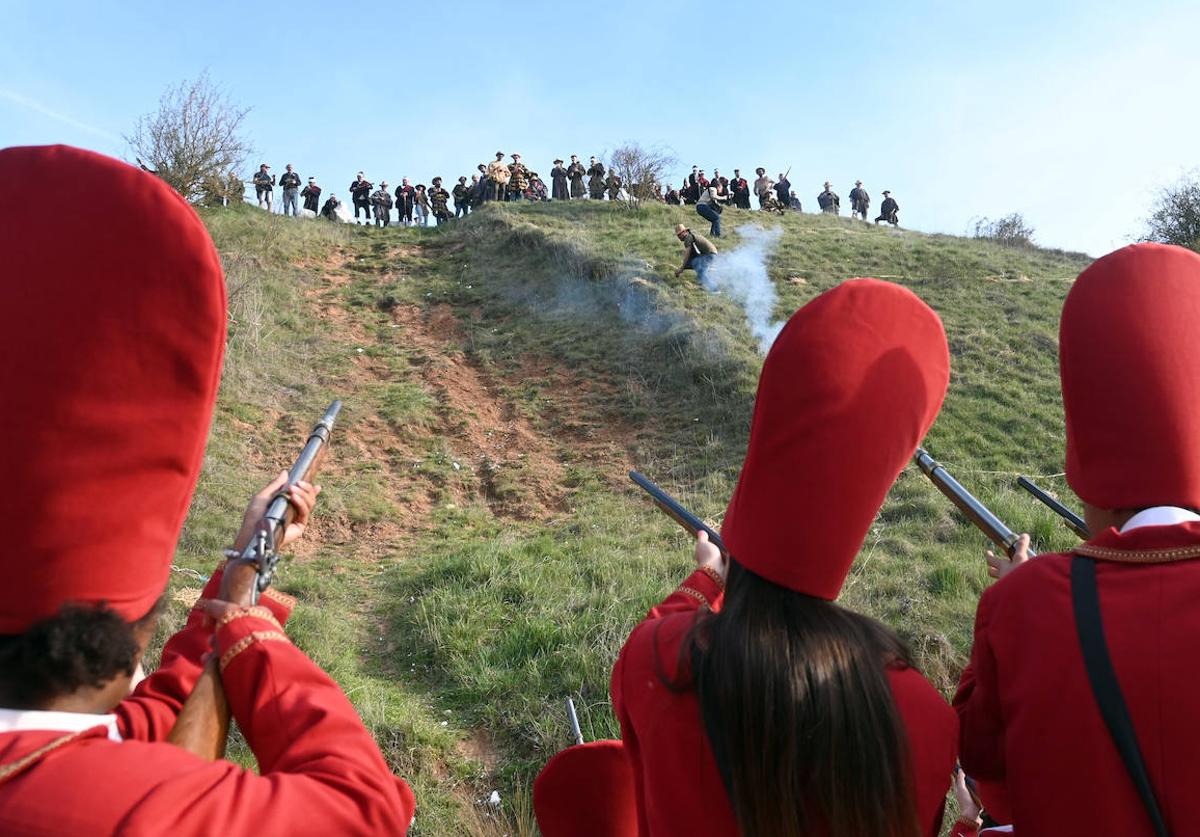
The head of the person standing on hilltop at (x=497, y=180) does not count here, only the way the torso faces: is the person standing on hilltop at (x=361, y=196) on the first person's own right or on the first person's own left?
on the first person's own right

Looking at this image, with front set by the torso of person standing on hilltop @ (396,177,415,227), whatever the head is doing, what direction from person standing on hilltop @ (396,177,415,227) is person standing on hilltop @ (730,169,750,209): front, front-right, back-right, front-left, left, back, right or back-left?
left

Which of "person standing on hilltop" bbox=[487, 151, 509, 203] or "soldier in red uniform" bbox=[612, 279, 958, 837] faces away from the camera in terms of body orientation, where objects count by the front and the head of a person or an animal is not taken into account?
the soldier in red uniform

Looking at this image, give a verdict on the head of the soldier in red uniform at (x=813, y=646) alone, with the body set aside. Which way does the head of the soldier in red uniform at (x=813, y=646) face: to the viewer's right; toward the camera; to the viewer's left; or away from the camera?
away from the camera

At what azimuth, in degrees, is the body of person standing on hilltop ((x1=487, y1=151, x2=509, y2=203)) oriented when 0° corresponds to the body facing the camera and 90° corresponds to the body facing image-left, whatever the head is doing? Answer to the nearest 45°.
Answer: approximately 0°

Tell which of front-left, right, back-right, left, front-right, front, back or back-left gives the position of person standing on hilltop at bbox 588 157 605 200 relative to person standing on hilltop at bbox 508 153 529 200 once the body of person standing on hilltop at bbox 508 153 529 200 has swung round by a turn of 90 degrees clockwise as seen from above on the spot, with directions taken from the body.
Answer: back

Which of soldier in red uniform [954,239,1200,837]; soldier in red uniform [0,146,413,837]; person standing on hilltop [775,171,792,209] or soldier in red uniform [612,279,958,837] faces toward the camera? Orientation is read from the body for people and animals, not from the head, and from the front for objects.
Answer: the person standing on hilltop

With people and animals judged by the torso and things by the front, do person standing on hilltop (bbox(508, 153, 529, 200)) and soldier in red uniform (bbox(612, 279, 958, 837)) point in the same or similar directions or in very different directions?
very different directions

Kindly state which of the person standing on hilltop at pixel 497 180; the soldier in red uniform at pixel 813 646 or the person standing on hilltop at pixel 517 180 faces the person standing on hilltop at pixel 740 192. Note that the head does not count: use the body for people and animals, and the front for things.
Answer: the soldier in red uniform

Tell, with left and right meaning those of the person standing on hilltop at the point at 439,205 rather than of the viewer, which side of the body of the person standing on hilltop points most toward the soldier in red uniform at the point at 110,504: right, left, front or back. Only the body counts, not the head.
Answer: front

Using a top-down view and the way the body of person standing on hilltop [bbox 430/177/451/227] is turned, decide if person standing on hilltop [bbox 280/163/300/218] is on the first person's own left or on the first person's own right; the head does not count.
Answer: on the first person's own right
